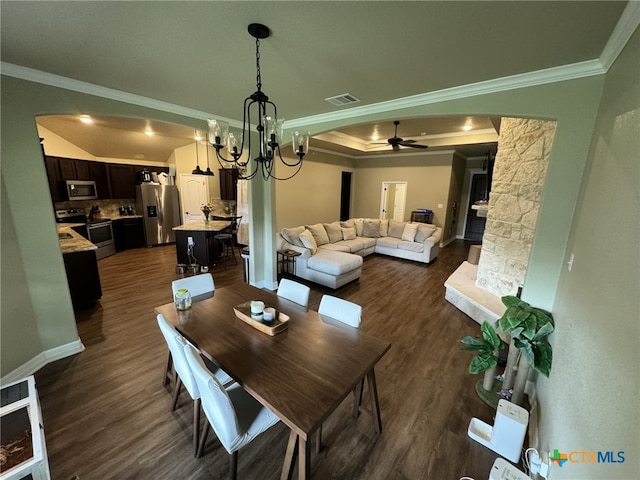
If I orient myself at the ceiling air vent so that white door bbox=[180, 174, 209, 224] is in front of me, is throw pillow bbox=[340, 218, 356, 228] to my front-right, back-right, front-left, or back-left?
front-right

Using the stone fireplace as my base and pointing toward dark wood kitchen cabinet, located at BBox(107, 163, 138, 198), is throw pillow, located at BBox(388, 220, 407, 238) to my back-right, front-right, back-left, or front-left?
front-right

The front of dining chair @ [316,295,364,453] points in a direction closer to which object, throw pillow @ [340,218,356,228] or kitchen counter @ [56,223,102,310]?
the kitchen counter

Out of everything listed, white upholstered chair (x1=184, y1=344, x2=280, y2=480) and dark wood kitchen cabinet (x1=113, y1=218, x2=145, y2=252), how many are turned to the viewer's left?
0

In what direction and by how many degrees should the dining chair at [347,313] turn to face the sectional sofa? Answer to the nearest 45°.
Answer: approximately 135° to its right

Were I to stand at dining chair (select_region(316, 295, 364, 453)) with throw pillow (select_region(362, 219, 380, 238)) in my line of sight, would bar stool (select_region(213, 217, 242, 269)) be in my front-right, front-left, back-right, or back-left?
front-left

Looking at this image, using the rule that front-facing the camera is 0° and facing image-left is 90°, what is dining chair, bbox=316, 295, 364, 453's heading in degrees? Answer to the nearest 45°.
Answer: approximately 45°

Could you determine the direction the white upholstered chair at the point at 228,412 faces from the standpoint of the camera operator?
facing away from the viewer and to the right of the viewer

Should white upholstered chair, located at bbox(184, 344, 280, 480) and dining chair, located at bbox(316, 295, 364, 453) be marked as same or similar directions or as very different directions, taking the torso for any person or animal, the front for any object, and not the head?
very different directions

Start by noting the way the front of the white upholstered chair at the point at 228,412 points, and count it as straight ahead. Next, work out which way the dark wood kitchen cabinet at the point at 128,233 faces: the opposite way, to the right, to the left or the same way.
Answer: to the right

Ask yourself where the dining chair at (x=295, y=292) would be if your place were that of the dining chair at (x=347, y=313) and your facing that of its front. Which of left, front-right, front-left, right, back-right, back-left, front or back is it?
right

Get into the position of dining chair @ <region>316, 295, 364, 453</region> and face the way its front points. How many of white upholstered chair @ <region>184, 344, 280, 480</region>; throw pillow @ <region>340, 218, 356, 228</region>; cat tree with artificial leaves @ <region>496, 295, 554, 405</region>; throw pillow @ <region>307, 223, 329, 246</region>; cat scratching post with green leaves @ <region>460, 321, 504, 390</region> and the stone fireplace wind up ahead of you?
1

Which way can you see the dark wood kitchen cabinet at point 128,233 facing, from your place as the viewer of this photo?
facing the viewer and to the right of the viewer

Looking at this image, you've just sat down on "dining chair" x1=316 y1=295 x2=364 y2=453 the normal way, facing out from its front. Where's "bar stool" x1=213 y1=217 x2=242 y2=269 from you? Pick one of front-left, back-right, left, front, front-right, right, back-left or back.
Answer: right

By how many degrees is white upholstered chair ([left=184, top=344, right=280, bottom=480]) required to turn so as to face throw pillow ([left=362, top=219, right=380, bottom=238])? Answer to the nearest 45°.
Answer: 0° — it already faces it

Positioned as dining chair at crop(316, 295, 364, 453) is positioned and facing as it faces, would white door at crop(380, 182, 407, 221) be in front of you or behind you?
behind

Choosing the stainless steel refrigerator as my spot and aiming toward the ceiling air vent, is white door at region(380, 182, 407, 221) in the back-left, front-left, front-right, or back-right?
front-left

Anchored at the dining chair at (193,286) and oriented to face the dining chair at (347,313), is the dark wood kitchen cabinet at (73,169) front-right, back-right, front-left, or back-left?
back-left
